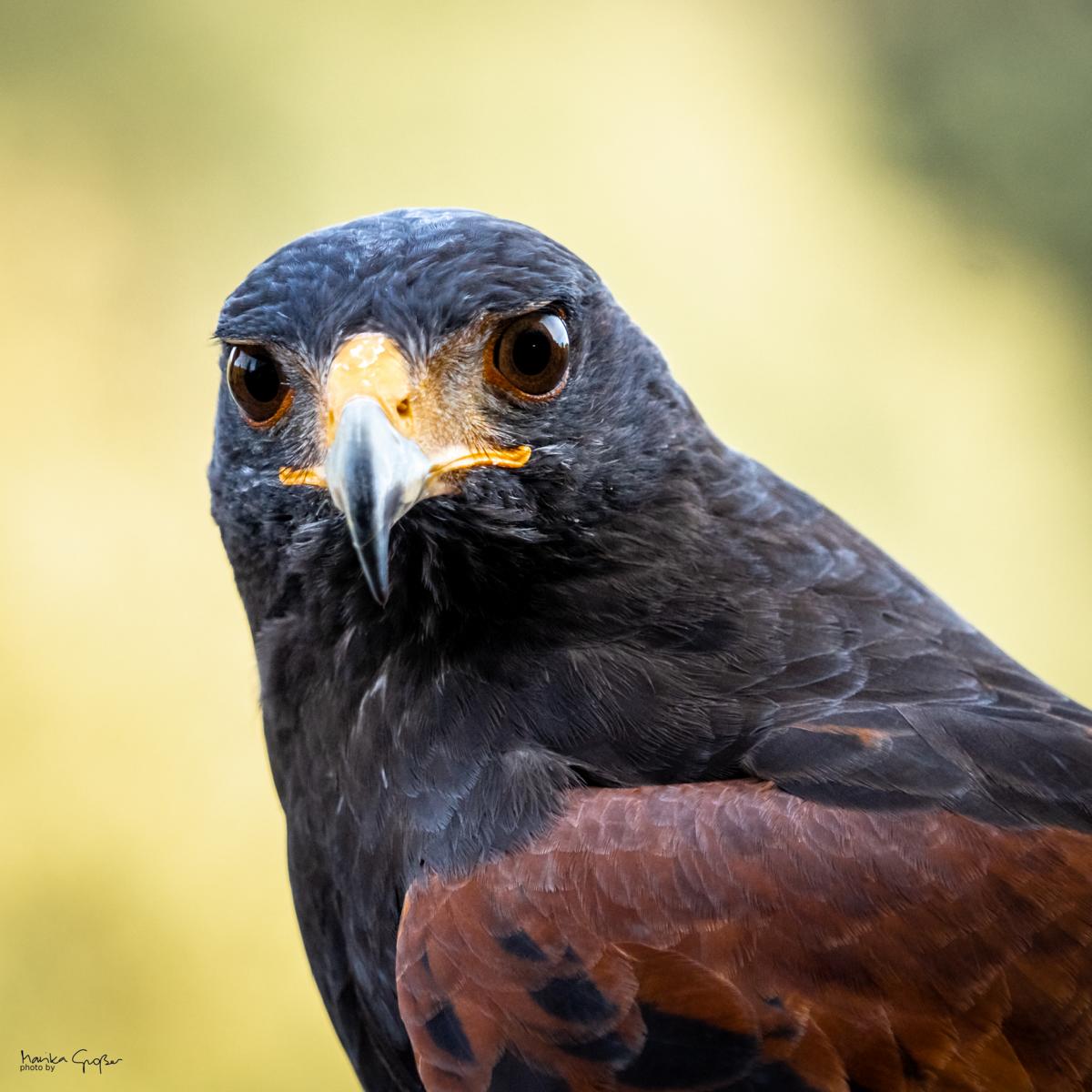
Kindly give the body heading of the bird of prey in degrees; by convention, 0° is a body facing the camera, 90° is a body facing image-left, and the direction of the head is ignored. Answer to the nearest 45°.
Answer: approximately 45°
